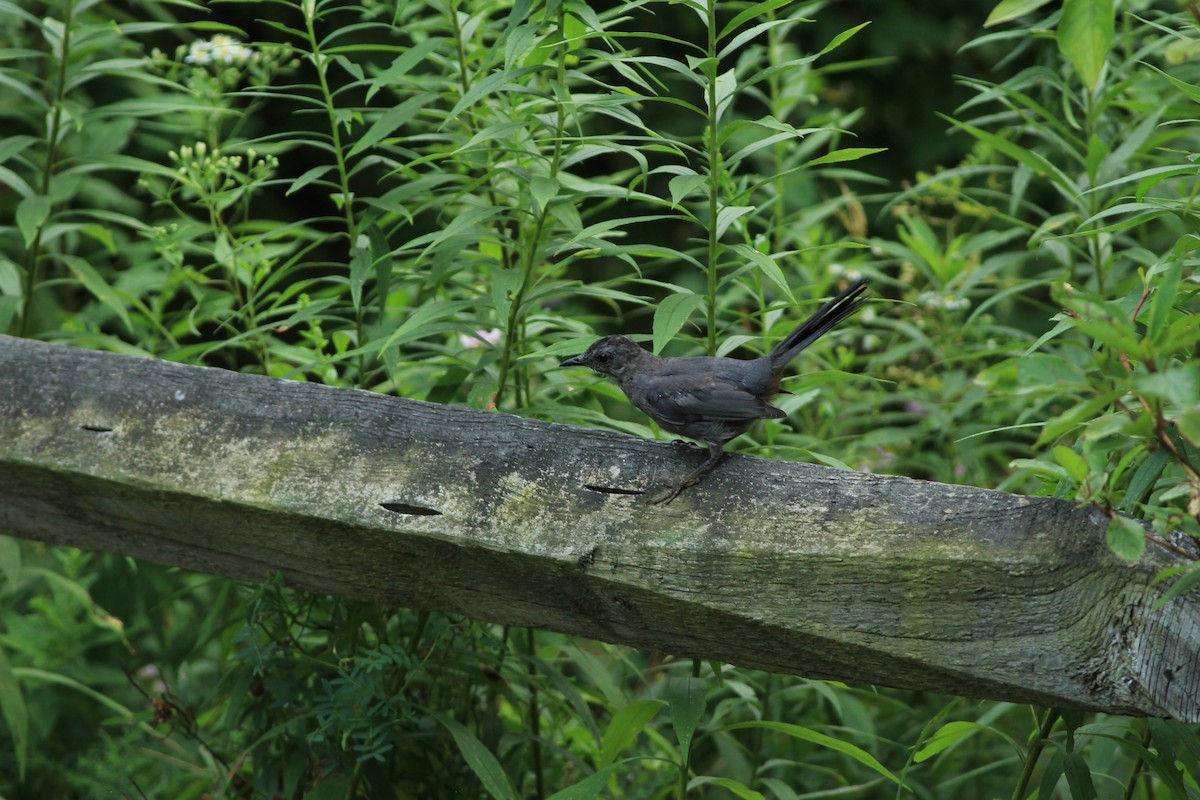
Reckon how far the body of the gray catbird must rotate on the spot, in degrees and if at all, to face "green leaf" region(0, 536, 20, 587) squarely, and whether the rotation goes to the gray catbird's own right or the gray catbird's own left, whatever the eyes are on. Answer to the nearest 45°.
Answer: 0° — it already faces it

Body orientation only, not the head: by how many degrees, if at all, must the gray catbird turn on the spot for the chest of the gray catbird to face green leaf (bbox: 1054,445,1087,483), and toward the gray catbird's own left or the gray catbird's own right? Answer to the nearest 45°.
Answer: approximately 135° to the gray catbird's own left

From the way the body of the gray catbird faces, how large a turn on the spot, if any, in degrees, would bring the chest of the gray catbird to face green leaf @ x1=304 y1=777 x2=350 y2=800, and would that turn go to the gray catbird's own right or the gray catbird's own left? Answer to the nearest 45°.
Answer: approximately 45° to the gray catbird's own left

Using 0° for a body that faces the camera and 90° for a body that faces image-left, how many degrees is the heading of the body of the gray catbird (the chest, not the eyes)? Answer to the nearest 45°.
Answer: approximately 90°
